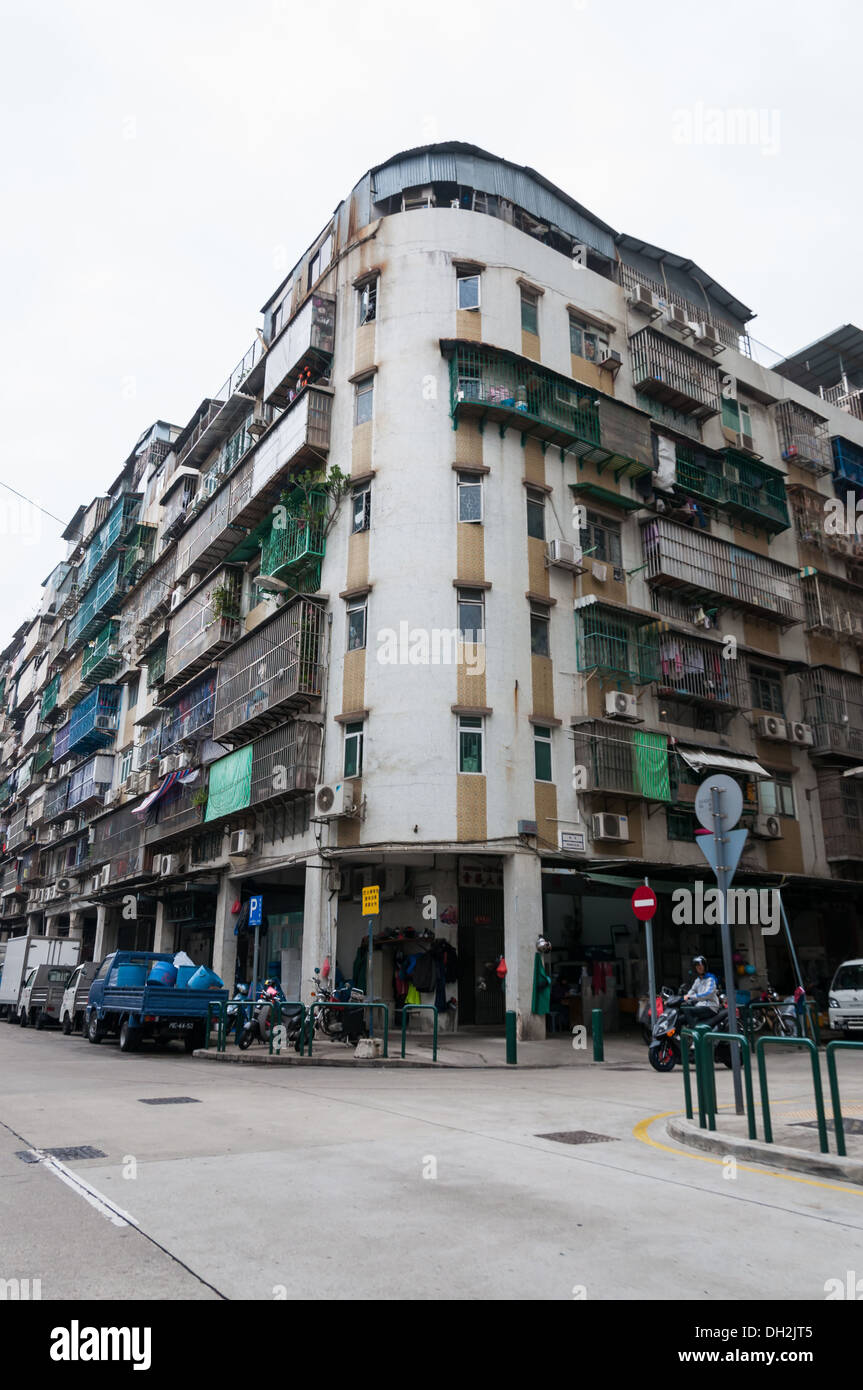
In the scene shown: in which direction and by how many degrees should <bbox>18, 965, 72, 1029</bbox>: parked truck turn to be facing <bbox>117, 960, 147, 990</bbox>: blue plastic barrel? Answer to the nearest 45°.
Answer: approximately 135° to its left

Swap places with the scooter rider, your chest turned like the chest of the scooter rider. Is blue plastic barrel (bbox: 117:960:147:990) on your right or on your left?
on your right

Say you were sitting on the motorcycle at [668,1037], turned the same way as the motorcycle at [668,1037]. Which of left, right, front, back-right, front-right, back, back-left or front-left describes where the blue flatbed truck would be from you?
front-right

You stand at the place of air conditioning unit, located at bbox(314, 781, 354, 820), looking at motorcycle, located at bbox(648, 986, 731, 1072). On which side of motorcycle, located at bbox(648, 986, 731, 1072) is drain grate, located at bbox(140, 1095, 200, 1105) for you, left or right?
right

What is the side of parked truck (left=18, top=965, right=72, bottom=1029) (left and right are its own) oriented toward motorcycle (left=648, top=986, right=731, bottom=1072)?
back

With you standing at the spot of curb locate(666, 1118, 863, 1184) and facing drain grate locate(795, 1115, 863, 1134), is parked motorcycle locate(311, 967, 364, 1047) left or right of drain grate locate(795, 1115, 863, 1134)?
left

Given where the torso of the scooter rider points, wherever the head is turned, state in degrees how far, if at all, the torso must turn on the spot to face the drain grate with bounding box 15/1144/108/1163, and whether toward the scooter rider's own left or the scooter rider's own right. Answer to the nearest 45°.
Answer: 0° — they already face it

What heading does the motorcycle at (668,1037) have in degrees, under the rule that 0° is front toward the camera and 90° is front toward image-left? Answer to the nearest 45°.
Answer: approximately 45°

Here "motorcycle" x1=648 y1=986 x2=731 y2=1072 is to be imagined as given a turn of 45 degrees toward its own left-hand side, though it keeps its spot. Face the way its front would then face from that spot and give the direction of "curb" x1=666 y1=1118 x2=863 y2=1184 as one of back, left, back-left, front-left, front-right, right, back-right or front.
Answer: front

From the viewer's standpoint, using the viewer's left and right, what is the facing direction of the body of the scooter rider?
facing the viewer and to the left of the viewer

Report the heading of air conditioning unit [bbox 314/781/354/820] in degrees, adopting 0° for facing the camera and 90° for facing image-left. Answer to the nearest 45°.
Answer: approximately 45°

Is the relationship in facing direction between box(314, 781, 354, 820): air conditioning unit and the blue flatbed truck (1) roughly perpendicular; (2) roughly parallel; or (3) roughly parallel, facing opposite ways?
roughly perpendicular

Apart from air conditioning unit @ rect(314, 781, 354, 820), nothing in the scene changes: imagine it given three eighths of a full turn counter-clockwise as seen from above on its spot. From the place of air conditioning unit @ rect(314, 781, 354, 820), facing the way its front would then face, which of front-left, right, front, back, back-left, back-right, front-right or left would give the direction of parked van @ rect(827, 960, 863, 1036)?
front

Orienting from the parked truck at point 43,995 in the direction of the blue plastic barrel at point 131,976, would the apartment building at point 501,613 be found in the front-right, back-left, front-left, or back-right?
front-left

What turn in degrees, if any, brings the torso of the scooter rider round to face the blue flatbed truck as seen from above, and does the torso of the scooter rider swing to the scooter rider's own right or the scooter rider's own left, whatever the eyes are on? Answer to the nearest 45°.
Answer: approximately 45° to the scooter rider's own right

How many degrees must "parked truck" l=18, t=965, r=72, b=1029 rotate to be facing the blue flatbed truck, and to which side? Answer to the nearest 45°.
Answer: approximately 135° to its left
